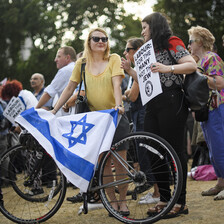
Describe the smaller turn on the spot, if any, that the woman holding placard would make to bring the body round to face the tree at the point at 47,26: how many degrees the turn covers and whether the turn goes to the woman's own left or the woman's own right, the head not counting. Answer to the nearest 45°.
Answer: approximately 90° to the woman's own right

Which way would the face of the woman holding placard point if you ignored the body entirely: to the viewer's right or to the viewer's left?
to the viewer's left

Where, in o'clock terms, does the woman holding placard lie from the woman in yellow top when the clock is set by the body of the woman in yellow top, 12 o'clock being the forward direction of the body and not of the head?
The woman holding placard is roughly at 10 o'clock from the woman in yellow top.

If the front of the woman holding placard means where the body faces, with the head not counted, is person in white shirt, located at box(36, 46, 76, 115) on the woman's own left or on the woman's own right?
on the woman's own right

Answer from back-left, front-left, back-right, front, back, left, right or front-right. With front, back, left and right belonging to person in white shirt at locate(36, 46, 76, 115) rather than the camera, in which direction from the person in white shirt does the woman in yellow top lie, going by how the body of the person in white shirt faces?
left
